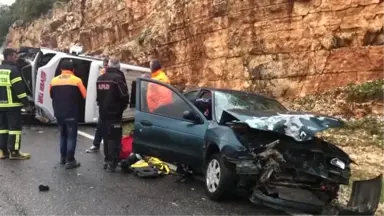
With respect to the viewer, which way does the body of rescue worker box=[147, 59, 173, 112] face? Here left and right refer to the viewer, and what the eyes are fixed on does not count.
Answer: facing away from the viewer and to the left of the viewer

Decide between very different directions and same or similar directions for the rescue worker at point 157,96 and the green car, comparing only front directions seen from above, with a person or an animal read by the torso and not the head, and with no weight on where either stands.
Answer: very different directions

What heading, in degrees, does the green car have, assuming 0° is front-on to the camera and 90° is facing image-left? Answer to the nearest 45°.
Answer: approximately 315°

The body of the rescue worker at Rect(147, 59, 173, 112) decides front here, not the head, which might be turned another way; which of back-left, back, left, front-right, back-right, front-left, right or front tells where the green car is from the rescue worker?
back

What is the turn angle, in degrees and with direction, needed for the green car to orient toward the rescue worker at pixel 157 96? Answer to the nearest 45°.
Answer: approximately 180°
